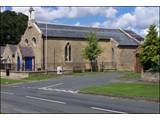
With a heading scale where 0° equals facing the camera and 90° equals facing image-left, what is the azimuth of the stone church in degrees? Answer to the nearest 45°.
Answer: approximately 45°

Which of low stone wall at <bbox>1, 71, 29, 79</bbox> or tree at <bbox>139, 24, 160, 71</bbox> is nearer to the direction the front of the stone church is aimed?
the low stone wall

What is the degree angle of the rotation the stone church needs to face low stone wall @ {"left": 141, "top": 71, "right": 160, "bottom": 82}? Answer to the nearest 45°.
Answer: approximately 90° to its left

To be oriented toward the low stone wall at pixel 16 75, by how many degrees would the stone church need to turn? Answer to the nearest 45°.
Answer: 0° — it already faces it
